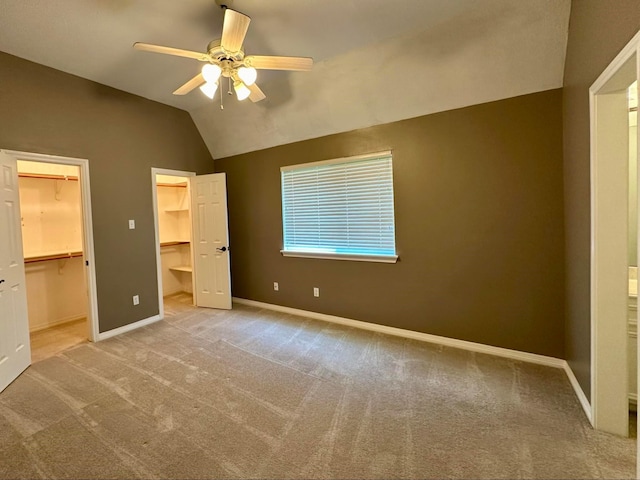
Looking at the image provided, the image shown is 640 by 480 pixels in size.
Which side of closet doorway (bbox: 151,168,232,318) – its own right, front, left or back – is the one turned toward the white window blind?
front

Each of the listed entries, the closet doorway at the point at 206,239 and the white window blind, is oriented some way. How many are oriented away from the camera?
0

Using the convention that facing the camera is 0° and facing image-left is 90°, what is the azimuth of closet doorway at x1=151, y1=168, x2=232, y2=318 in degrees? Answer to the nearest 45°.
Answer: approximately 315°

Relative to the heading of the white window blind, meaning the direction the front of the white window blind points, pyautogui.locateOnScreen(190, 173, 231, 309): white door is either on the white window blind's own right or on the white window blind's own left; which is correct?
on the white window blind's own right

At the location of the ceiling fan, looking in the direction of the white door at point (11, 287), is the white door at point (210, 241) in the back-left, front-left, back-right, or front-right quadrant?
front-right

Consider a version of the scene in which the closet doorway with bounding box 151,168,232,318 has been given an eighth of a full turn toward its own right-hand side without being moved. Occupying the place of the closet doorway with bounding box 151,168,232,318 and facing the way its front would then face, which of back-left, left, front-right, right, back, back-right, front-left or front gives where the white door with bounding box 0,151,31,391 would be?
front-right

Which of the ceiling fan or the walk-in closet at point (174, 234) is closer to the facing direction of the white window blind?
the ceiling fan

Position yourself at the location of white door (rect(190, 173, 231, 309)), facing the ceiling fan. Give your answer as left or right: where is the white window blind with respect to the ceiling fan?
left

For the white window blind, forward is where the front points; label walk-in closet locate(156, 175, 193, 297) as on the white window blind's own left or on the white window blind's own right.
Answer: on the white window blind's own right
